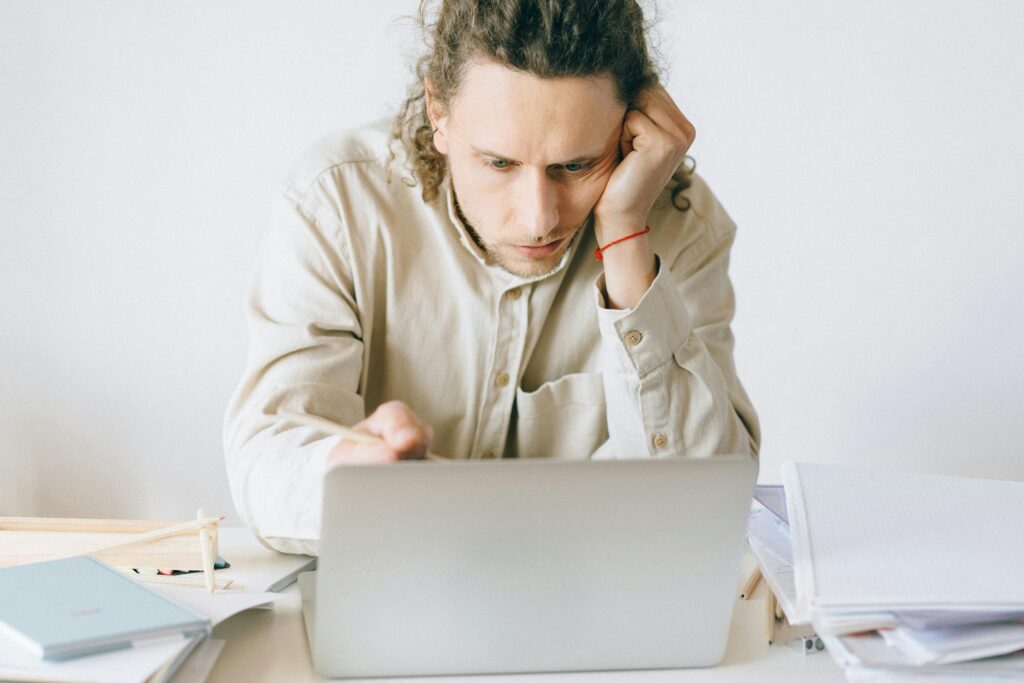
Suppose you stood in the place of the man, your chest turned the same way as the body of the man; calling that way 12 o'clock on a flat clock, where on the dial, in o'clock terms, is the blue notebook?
The blue notebook is roughly at 1 o'clock from the man.

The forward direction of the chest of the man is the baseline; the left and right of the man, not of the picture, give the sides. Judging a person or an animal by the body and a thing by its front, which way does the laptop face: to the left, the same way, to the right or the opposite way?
the opposite way

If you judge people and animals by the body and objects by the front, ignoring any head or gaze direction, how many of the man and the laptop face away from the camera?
1

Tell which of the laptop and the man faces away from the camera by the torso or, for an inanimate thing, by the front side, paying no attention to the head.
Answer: the laptop

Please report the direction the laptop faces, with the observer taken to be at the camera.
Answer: facing away from the viewer

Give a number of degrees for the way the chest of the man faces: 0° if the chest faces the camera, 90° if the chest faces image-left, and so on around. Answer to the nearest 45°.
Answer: approximately 0°

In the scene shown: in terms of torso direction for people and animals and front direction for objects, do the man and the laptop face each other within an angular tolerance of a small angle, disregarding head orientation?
yes
